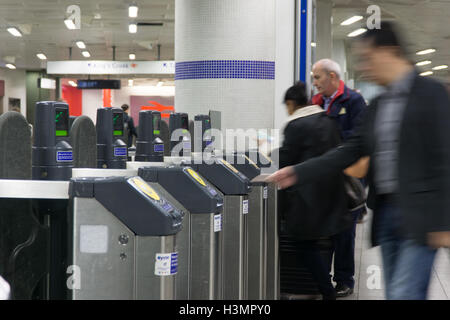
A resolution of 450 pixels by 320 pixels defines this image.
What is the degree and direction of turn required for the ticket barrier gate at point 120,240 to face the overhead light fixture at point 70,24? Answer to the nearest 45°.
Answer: approximately 135° to its left

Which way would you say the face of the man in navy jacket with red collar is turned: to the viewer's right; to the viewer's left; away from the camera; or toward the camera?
to the viewer's left

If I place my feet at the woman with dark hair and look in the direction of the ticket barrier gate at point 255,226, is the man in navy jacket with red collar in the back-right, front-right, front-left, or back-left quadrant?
back-right

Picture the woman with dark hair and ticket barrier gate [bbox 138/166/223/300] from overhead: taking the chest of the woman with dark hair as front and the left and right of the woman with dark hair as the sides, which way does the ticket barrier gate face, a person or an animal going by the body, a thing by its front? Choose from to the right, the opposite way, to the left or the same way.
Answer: the opposite way

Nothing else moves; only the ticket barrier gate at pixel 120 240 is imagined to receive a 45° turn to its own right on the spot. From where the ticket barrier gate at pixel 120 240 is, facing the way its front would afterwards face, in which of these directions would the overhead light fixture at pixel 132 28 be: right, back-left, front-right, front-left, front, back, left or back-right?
back

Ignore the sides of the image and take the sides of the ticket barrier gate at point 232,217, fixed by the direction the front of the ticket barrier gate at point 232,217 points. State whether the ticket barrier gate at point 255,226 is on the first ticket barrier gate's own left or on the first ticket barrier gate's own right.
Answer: on the first ticket barrier gate's own left

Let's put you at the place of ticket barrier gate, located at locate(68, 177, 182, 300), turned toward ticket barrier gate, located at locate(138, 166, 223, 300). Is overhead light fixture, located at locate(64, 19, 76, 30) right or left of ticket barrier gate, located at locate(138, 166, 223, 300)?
left

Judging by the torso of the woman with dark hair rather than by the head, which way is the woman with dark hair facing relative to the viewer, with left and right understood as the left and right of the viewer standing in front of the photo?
facing away from the viewer and to the left of the viewer

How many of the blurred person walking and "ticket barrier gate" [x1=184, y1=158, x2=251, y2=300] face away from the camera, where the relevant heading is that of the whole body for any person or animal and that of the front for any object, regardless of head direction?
0

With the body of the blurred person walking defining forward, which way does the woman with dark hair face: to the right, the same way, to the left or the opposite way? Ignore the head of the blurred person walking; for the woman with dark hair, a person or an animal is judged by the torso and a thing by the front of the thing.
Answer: to the right

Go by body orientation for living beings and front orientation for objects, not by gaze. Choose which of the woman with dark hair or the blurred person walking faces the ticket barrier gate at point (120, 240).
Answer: the blurred person walking
